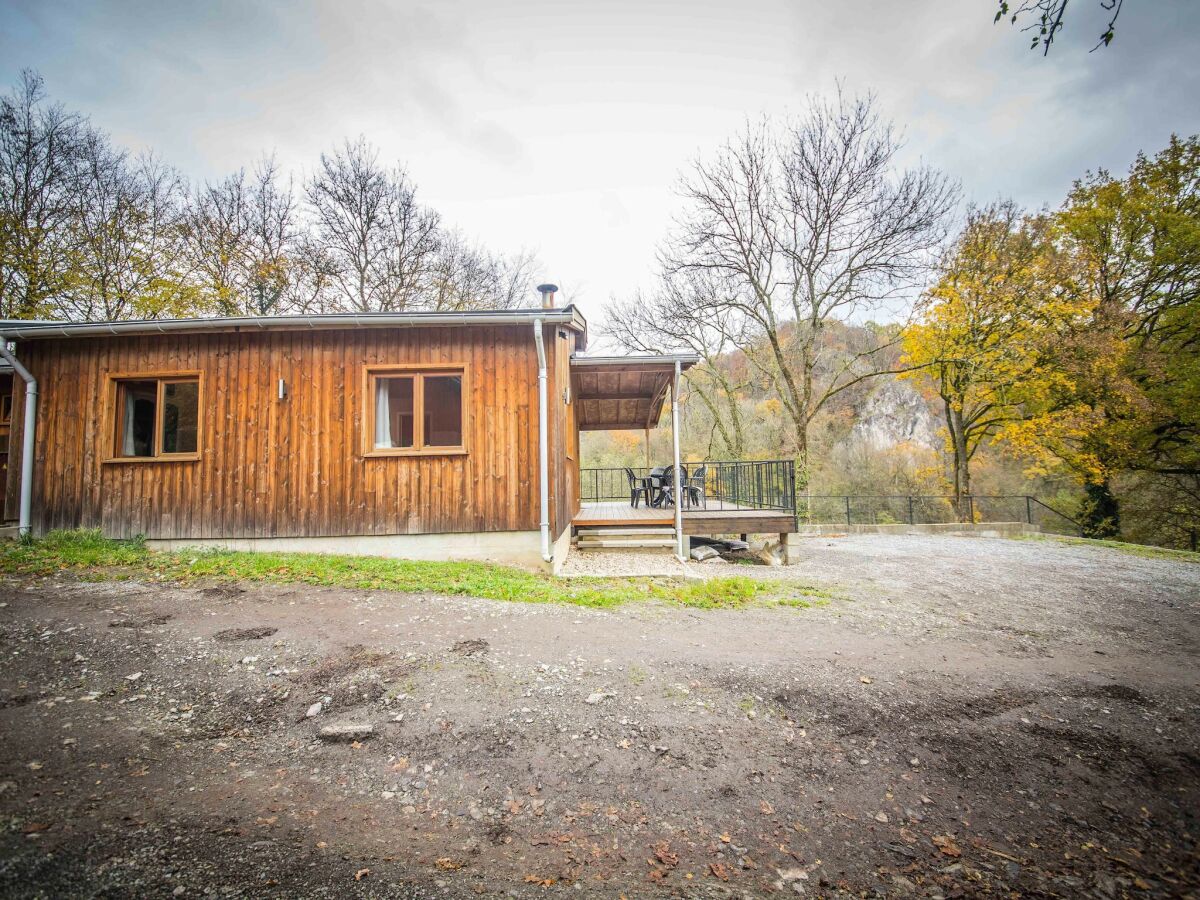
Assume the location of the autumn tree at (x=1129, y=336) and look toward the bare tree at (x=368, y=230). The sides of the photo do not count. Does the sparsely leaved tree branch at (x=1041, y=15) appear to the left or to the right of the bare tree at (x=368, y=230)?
left
